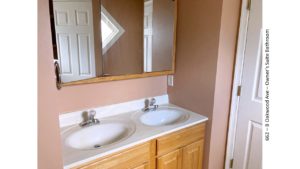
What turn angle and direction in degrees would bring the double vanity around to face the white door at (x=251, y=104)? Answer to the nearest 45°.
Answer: approximately 45° to its left

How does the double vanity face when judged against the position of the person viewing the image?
facing the viewer and to the right of the viewer

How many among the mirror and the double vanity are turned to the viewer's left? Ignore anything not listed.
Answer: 0

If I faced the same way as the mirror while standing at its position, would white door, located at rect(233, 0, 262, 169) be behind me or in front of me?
in front

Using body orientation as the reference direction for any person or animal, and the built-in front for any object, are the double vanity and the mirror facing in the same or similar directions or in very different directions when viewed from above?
same or similar directions
